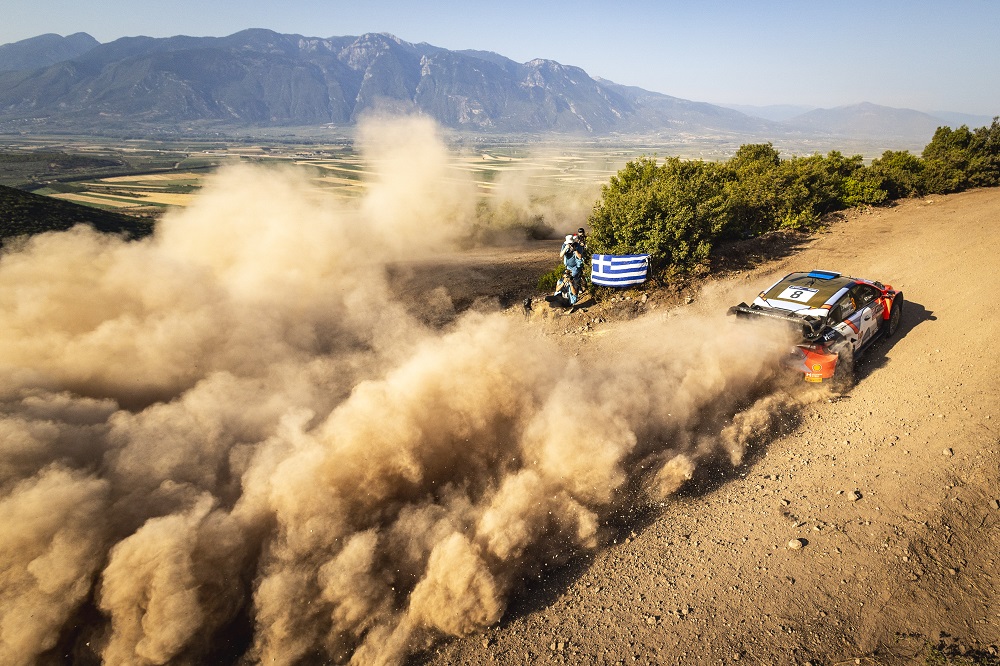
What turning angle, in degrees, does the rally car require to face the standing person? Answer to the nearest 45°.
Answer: approximately 135° to its left

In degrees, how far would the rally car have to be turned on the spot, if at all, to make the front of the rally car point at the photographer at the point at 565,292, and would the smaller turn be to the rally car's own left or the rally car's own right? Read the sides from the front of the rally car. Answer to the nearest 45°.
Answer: approximately 135° to the rally car's own left

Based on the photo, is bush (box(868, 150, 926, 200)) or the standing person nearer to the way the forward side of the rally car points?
the bush

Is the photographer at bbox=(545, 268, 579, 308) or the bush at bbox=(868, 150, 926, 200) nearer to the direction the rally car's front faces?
the bush

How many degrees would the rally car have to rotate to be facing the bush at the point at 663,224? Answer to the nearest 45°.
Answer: approximately 90° to its left

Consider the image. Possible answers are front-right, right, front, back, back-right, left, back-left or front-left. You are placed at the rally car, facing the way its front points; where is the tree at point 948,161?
front-left

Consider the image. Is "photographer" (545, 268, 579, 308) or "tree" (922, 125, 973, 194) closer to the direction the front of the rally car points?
the tree

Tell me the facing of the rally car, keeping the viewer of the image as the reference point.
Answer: facing away from the viewer and to the right of the viewer
